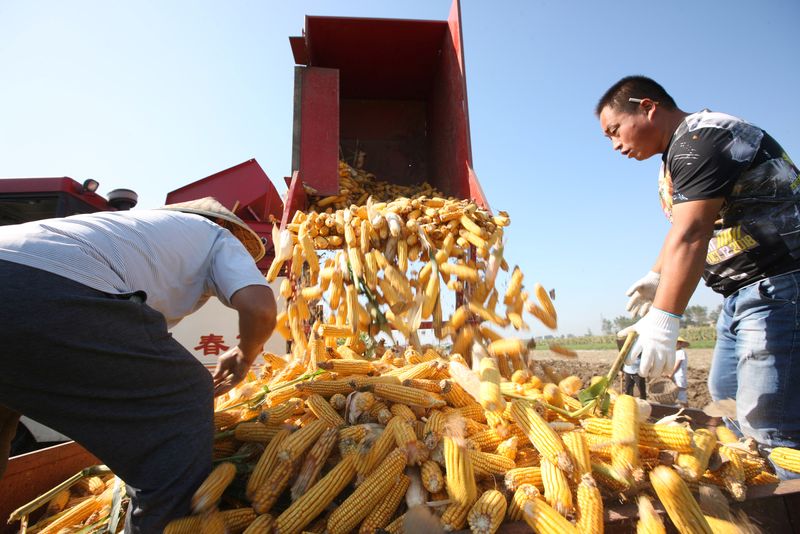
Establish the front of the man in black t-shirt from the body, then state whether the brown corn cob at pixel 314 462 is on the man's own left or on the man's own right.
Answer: on the man's own left

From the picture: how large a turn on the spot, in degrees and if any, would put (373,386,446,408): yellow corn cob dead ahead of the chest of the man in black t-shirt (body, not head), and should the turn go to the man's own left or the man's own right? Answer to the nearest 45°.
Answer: approximately 45° to the man's own left

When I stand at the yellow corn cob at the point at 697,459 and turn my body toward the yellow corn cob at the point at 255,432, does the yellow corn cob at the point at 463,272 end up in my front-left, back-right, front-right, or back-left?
front-right

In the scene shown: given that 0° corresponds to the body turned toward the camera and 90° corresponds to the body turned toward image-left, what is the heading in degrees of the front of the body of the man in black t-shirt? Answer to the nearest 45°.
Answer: approximately 90°

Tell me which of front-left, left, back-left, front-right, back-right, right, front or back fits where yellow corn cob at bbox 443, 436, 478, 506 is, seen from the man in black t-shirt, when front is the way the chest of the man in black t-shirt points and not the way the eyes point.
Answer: front-left

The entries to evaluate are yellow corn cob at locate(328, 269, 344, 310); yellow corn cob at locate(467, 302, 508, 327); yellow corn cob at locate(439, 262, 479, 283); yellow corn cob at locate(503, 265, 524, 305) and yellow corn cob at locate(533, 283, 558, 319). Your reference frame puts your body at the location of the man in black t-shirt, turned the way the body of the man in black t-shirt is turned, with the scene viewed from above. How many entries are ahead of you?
5

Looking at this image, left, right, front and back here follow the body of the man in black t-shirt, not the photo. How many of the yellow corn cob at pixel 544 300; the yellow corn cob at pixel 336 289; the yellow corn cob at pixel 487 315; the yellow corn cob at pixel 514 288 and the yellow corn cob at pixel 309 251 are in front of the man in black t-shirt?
5

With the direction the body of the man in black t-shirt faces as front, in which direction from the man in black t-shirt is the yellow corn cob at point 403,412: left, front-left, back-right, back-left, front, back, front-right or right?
front-left

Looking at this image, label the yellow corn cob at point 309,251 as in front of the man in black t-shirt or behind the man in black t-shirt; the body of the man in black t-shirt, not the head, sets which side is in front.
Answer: in front

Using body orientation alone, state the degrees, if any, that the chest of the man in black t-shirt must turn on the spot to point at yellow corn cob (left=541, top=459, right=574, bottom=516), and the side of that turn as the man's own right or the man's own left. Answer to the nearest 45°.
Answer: approximately 45° to the man's own left

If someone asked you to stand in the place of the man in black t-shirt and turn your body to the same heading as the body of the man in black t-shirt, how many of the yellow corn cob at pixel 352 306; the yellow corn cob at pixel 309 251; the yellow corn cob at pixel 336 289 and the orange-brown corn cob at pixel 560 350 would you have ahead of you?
4

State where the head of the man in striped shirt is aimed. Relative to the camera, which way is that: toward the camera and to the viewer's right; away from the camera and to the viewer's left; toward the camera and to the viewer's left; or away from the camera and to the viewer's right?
away from the camera and to the viewer's right

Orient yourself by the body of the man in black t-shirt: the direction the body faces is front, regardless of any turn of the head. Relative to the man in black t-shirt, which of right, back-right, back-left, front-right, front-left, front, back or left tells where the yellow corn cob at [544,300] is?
front

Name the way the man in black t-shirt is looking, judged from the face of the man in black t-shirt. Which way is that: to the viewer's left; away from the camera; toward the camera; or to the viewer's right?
to the viewer's left

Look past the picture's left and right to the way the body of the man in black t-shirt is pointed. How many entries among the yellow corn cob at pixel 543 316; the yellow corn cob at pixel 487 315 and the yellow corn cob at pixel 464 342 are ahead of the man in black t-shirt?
3

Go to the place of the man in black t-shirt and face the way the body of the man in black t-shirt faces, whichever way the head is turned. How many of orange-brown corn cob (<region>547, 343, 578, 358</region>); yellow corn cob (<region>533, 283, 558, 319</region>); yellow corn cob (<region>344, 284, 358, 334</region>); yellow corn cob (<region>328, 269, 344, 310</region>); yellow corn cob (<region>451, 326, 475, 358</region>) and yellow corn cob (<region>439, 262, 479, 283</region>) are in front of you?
6
